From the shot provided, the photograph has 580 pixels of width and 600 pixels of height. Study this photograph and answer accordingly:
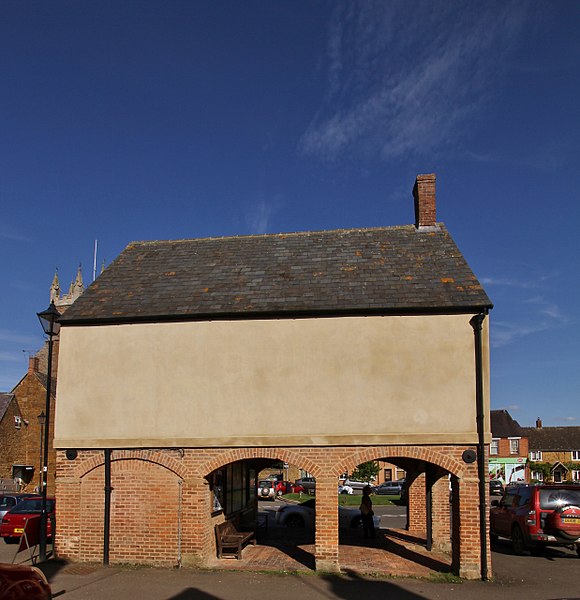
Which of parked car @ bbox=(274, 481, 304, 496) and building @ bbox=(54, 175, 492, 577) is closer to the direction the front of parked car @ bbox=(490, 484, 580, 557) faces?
the parked car

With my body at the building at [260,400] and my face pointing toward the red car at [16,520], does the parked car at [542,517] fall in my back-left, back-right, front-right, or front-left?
back-right

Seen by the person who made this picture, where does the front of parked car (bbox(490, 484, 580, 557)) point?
facing away from the viewer and to the left of the viewer

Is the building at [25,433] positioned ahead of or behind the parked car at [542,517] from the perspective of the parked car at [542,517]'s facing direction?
ahead

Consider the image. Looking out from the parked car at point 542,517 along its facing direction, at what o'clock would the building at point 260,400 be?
The building is roughly at 9 o'clock from the parked car.

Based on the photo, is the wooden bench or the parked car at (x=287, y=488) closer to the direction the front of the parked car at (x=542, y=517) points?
the parked car

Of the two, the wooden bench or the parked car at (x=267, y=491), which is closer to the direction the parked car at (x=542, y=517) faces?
the parked car

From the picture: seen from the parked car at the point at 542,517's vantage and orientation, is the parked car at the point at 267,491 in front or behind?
in front
